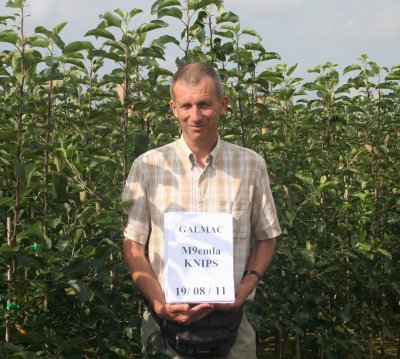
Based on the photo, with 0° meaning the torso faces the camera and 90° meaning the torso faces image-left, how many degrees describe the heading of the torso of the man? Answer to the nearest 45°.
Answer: approximately 0°
